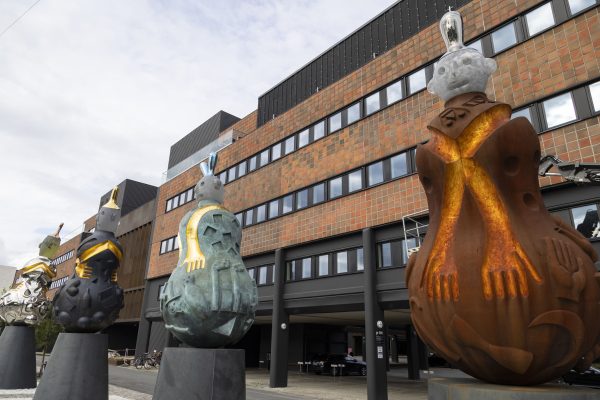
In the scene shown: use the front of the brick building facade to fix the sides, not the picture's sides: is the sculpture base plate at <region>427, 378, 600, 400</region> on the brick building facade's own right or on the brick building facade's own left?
on the brick building facade's own left

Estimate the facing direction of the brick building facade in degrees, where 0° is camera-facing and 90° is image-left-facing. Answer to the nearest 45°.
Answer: approximately 45°

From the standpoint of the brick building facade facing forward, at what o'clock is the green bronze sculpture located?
The green bronze sculpture is roughly at 11 o'clock from the brick building facade.

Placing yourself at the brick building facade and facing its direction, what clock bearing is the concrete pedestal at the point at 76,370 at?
The concrete pedestal is roughly at 12 o'clock from the brick building facade.

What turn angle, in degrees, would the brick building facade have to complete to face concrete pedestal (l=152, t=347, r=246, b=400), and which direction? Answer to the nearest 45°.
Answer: approximately 45° to its left

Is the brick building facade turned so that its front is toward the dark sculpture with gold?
yes

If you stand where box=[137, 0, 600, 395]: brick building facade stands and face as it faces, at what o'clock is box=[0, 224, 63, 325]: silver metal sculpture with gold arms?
The silver metal sculpture with gold arms is roughly at 1 o'clock from the brick building facade.
